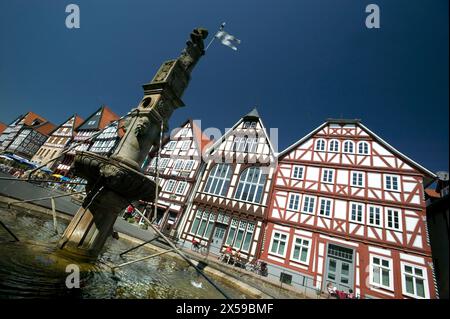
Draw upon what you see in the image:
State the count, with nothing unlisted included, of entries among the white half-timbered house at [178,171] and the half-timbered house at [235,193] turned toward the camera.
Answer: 2

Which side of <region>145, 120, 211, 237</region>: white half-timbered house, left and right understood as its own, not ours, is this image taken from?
front

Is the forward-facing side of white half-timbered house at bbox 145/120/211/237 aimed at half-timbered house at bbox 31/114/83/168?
no

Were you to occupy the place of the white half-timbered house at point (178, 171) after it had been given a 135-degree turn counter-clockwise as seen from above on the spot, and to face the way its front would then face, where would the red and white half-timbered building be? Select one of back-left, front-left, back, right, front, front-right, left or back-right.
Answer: right

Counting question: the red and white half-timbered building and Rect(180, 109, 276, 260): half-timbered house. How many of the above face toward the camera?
2

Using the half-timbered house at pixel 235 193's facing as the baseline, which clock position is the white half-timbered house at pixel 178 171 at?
The white half-timbered house is roughly at 4 o'clock from the half-timbered house.

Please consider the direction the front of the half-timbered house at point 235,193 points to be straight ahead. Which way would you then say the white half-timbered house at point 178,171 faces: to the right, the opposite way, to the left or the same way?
the same way

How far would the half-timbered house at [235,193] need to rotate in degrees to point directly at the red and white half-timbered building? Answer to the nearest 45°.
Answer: approximately 45° to its left

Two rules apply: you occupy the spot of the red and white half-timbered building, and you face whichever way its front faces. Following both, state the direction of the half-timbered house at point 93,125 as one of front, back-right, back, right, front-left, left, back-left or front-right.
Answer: right

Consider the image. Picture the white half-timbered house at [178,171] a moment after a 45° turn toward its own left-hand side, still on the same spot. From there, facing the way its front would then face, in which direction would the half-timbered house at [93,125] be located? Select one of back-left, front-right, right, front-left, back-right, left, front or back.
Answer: back

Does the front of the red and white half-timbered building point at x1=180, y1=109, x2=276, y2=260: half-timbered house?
no

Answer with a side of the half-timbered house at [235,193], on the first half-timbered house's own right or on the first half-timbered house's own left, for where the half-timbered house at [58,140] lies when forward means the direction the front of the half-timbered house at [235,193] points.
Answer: on the first half-timbered house's own right

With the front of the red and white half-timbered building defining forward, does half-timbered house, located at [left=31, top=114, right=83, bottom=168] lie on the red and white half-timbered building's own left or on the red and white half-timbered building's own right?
on the red and white half-timbered building's own right
